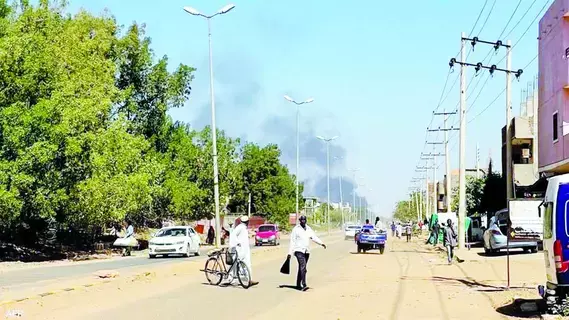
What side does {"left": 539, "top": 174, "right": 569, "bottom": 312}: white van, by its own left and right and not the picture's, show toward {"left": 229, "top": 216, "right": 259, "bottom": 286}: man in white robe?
left

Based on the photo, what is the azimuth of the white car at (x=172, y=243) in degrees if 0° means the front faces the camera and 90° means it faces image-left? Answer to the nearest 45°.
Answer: approximately 45°

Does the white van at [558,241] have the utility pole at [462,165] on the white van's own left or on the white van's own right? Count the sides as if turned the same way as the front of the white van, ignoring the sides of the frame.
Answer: on the white van's own left

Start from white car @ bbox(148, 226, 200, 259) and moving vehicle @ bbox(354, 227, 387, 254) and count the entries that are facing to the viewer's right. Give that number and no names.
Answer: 0
